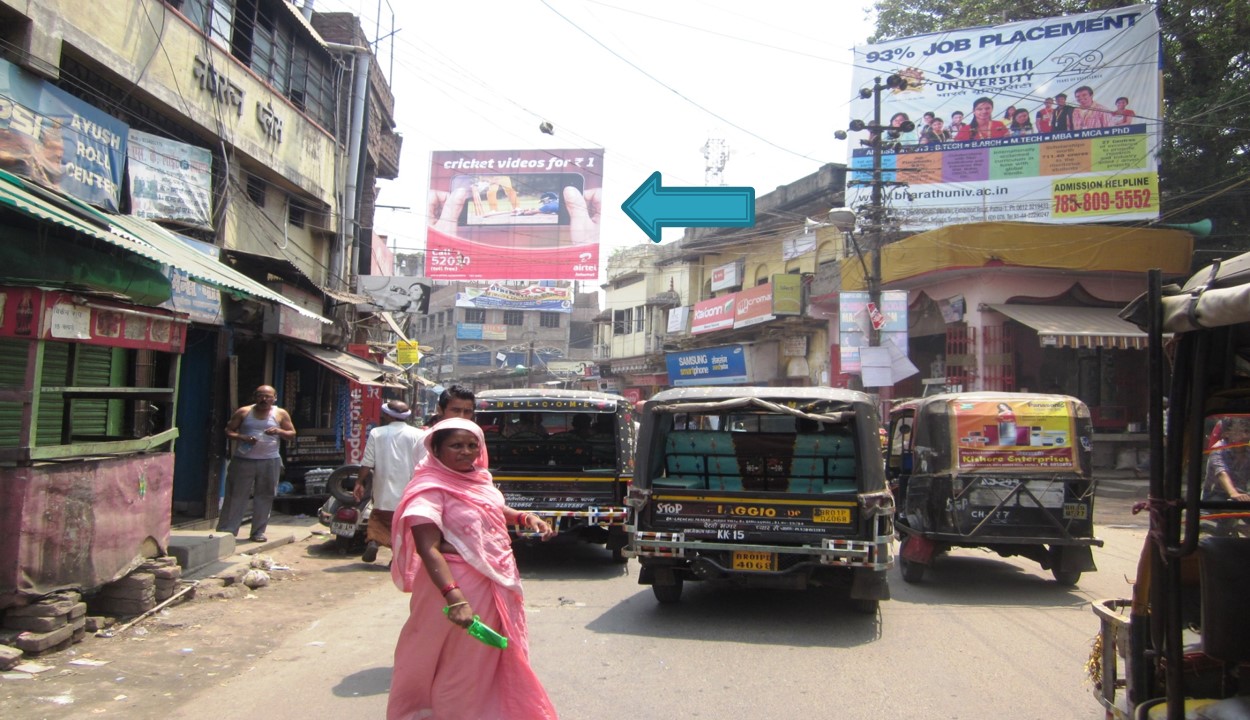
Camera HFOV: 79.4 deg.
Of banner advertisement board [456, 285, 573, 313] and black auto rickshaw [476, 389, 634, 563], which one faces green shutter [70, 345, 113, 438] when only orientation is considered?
the banner advertisement board

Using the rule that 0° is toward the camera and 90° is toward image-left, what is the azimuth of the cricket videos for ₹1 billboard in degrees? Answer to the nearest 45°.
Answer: approximately 0°

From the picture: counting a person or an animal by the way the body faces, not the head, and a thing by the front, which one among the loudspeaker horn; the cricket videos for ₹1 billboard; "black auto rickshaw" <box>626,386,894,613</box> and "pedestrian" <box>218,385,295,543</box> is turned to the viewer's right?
the loudspeaker horn

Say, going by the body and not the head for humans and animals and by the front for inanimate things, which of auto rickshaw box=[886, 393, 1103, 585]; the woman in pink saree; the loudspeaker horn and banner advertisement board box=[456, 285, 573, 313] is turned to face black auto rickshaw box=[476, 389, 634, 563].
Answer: the banner advertisement board

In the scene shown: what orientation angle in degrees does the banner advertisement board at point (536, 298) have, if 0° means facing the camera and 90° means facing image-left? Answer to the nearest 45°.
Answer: approximately 0°

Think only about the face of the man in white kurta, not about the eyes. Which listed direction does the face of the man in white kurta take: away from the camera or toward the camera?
away from the camera

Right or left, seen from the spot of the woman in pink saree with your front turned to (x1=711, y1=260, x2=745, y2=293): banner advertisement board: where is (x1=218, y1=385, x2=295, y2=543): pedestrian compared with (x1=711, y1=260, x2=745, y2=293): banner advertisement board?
left

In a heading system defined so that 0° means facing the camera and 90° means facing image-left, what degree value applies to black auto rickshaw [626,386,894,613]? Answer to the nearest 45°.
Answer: approximately 180°
